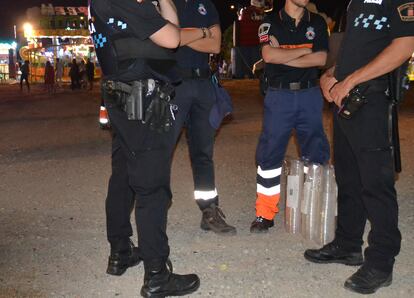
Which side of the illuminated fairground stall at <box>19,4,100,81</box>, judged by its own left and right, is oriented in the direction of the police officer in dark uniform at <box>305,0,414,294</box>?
front

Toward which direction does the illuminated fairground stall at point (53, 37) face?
toward the camera

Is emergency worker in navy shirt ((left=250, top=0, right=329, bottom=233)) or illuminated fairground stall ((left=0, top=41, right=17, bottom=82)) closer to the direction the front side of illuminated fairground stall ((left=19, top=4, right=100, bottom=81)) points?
the emergency worker in navy shirt

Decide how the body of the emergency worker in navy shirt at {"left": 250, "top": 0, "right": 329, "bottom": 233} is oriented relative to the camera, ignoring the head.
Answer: toward the camera

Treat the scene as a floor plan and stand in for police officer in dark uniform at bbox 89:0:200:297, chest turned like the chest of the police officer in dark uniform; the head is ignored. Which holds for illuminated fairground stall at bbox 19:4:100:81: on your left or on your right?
on your left

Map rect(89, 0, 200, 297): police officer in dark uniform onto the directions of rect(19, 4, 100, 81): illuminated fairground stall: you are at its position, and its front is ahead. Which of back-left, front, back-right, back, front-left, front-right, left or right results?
front

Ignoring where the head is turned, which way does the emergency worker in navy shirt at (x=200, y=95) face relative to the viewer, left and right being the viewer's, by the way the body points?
facing the viewer and to the right of the viewer

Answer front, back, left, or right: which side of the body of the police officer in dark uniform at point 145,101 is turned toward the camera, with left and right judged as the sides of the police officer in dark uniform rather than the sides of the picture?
right

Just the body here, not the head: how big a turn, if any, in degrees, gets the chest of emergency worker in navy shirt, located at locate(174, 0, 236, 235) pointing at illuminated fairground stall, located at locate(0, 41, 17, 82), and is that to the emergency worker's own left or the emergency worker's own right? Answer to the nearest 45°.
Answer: approximately 135° to the emergency worker's own left

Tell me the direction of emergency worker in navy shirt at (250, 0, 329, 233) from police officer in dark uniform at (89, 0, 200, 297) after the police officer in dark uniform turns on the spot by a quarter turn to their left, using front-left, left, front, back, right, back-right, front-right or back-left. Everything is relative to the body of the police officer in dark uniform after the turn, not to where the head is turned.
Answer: front-right

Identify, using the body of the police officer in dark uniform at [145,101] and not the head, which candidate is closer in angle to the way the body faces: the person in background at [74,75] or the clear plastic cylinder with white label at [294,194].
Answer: the clear plastic cylinder with white label

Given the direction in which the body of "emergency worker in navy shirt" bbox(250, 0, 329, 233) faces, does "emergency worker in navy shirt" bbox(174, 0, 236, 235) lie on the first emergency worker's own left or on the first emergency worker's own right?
on the first emergency worker's own right

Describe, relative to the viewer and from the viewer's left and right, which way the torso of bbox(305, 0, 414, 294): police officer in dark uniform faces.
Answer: facing the viewer and to the left of the viewer
